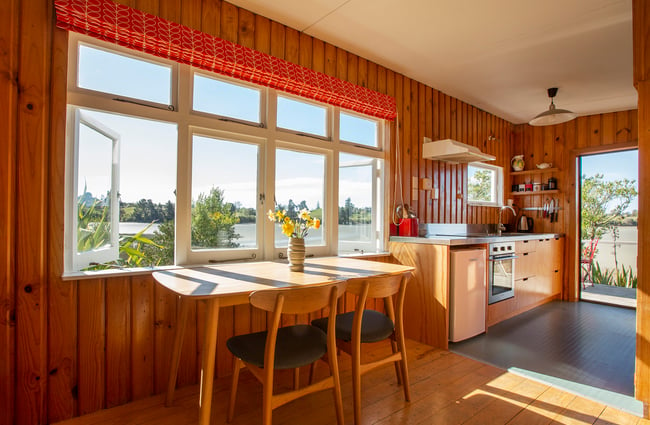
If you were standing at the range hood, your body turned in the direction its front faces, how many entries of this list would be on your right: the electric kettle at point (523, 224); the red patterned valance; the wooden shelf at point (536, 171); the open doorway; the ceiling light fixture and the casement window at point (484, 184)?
1

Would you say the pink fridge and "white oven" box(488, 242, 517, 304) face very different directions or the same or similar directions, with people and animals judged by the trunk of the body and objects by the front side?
same or similar directions

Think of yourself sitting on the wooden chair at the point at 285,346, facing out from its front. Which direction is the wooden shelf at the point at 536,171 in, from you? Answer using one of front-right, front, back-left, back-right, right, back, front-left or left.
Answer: right

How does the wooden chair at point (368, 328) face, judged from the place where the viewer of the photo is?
facing away from the viewer and to the left of the viewer

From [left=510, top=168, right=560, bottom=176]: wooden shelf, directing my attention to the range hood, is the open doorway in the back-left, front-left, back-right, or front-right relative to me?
back-left

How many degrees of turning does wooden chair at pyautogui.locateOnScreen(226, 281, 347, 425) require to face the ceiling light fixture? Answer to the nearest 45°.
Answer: approximately 90° to its right

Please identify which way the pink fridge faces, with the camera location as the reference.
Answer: facing the viewer and to the right of the viewer

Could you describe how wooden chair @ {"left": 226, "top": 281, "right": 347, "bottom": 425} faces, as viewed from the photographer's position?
facing away from the viewer and to the left of the viewer

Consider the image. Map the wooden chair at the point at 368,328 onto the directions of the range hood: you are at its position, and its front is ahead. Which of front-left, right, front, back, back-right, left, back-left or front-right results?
front-right

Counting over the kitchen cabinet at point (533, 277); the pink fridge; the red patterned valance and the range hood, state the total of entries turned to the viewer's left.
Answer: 0

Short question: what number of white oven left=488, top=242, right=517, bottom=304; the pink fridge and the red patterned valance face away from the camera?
0

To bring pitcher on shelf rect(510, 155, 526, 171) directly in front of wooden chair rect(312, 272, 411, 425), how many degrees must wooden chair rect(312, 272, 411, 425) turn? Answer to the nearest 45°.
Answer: approximately 90° to its right

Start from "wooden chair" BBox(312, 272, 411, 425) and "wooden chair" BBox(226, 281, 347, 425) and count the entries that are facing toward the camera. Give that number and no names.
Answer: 0

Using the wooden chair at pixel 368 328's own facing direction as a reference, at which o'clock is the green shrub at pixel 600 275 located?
The green shrub is roughly at 3 o'clock from the wooden chair.

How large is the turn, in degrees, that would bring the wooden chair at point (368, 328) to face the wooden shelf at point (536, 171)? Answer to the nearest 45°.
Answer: approximately 90° to its right

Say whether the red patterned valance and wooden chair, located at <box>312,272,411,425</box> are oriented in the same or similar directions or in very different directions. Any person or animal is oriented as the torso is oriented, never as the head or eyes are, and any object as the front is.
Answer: very different directions

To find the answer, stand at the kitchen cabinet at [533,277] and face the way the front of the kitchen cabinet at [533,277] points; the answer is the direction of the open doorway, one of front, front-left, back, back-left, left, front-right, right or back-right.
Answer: left

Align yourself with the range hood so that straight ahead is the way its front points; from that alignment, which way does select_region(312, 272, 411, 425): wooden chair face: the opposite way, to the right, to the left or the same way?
the opposite way
